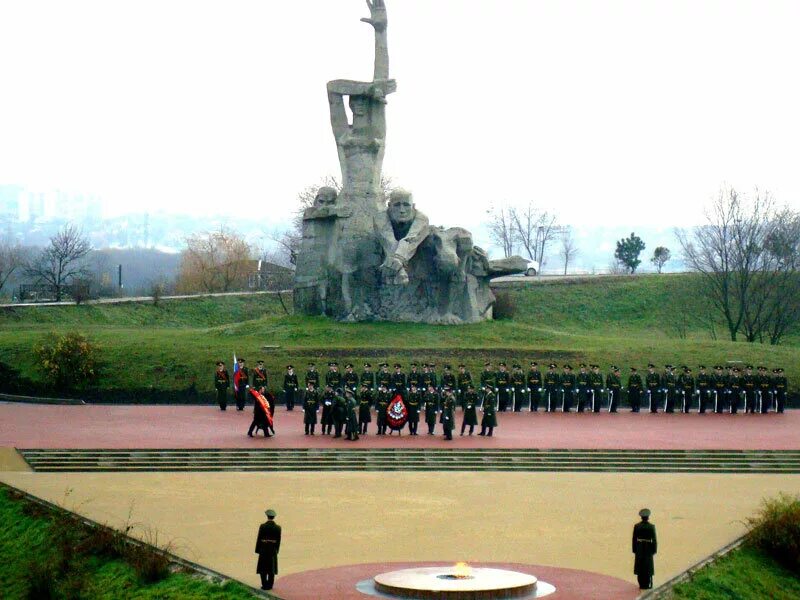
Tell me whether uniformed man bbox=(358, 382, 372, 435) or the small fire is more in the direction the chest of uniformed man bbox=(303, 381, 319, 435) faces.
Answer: the small fire

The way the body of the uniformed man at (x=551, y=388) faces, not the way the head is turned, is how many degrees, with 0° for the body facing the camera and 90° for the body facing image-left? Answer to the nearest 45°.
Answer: approximately 0°

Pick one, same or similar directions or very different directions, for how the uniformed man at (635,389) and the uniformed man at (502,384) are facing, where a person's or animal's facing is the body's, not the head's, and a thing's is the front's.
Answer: same or similar directions

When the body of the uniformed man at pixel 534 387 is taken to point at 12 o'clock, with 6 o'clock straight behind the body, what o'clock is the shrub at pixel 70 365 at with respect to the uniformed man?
The shrub is roughly at 3 o'clock from the uniformed man.

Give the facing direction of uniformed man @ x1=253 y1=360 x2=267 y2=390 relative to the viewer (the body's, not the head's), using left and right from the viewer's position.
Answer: facing the viewer

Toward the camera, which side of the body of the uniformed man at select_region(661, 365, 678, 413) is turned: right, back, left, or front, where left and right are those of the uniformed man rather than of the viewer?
front

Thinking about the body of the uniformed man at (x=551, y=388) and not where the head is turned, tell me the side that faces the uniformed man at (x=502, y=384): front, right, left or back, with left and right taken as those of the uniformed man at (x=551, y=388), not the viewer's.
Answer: right

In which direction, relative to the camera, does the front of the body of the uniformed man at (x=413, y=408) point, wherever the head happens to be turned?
toward the camera

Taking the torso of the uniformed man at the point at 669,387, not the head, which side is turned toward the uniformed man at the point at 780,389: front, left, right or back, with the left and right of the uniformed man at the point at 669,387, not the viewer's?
left

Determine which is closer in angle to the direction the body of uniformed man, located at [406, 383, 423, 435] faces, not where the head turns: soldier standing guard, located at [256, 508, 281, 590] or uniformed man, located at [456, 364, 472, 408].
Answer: the soldier standing guard

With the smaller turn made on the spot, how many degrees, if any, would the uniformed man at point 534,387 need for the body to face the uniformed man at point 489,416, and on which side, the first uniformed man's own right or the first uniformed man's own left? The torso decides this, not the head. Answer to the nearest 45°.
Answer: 0° — they already face them

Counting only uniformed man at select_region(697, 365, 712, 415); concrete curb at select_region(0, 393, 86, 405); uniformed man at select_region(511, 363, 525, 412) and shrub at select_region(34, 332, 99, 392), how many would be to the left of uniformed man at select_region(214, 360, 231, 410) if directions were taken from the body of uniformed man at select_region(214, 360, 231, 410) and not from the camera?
2

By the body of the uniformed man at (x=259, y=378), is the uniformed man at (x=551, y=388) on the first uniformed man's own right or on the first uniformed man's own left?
on the first uniformed man's own left
